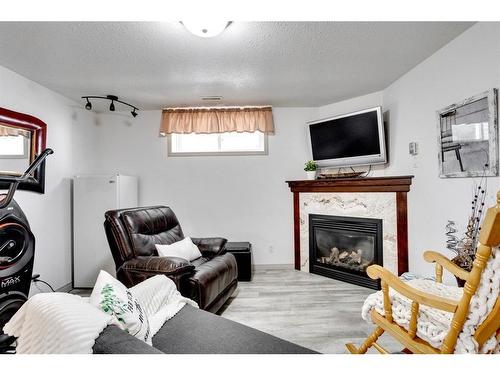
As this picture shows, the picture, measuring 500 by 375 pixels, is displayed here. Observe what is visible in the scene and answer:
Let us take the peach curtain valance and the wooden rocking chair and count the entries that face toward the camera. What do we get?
1

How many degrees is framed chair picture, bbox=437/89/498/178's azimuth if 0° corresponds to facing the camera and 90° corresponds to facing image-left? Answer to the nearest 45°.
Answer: approximately 45°

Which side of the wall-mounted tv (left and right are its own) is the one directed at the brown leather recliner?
front

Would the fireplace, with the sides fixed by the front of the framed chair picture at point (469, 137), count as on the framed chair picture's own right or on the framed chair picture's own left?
on the framed chair picture's own right

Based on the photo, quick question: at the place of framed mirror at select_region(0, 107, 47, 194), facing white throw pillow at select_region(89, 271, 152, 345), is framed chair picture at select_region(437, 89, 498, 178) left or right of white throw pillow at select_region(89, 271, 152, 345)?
left

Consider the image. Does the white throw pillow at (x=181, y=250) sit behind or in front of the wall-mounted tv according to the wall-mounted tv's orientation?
in front

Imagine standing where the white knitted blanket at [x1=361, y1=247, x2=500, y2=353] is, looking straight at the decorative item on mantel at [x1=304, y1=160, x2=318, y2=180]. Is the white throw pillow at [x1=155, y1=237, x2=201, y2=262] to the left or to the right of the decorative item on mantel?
left

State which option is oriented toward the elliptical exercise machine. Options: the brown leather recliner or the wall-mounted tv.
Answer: the wall-mounted tv

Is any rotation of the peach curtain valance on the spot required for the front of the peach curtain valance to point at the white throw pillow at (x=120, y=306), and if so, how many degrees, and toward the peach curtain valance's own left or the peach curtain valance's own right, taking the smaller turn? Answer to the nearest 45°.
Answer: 0° — it already faces it

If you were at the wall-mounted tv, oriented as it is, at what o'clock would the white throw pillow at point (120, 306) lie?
The white throw pillow is roughly at 11 o'clock from the wall-mounted tv.

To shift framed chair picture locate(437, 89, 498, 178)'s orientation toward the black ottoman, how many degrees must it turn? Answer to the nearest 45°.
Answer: approximately 45° to its right
